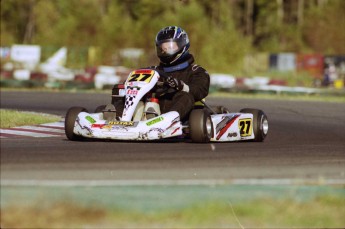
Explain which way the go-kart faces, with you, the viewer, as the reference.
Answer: facing the viewer and to the left of the viewer

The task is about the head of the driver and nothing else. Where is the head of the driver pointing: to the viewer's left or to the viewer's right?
to the viewer's left
